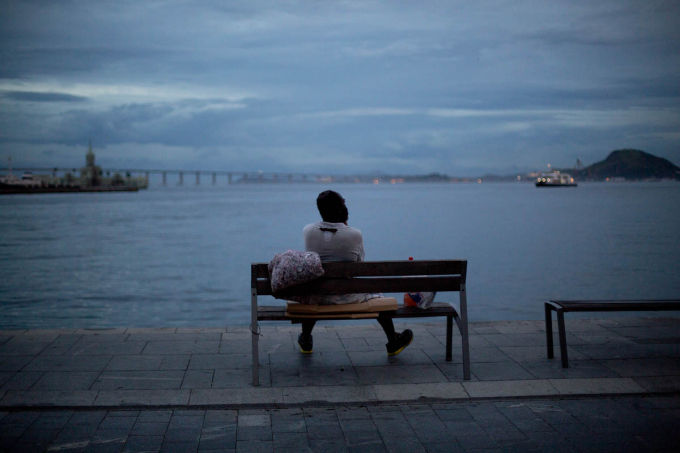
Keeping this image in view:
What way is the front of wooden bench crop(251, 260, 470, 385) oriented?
away from the camera

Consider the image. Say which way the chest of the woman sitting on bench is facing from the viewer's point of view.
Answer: away from the camera
